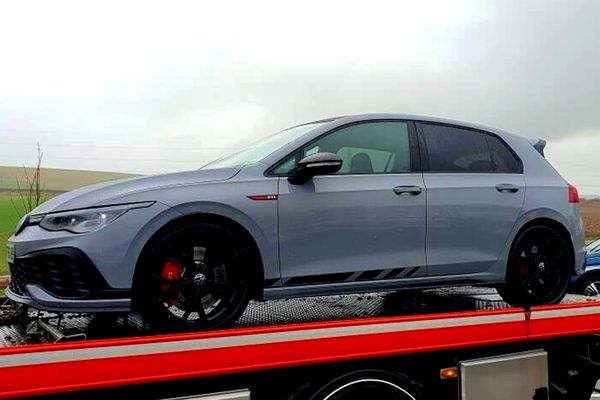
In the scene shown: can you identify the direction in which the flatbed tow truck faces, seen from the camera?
facing the viewer and to the left of the viewer
